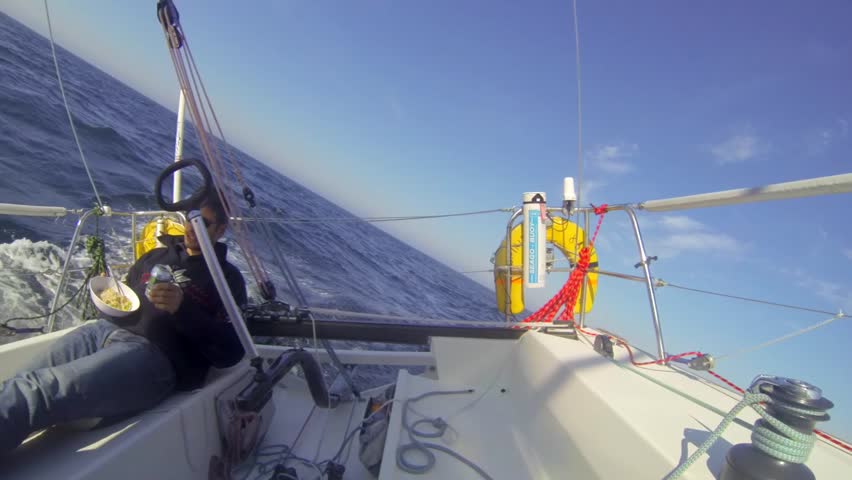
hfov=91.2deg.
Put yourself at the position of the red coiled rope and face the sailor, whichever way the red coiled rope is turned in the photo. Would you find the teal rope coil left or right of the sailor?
left

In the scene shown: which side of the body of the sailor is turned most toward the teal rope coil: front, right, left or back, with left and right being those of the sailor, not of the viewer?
left

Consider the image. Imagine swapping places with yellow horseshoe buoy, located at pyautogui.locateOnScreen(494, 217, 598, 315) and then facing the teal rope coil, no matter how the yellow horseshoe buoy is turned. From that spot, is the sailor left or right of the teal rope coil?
right

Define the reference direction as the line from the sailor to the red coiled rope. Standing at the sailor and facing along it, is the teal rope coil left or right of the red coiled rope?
right

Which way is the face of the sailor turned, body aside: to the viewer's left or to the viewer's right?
to the viewer's left

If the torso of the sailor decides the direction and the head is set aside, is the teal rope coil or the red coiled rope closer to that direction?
the teal rope coil

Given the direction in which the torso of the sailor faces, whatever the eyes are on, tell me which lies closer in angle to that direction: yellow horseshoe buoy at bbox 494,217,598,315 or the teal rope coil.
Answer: the teal rope coil

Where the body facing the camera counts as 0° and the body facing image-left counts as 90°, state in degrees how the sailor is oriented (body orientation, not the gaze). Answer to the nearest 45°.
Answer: approximately 45°

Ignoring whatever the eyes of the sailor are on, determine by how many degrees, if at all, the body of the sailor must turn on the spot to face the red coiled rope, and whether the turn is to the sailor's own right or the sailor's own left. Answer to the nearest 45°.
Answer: approximately 135° to the sailor's own left

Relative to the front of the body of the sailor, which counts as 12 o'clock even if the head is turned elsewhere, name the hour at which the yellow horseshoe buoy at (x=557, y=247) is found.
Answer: The yellow horseshoe buoy is roughly at 7 o'clock from the sailor.
